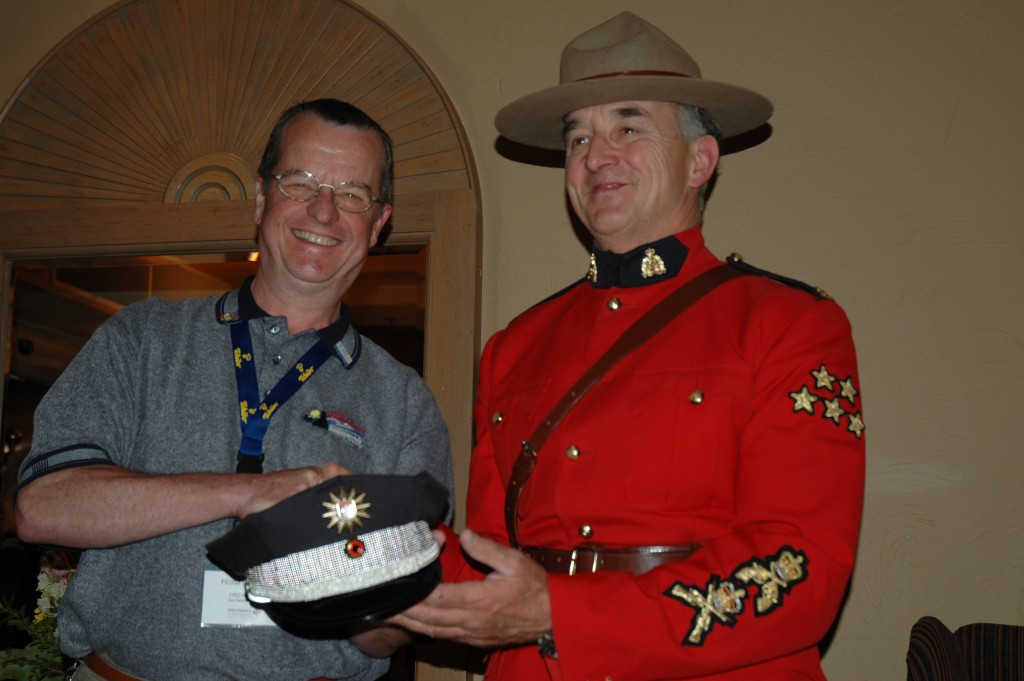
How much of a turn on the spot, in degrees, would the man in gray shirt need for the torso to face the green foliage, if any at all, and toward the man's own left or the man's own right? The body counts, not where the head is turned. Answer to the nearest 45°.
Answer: approximately 135° to the man's own right

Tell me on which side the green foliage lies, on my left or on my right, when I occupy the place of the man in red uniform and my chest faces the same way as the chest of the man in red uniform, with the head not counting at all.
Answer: on my right

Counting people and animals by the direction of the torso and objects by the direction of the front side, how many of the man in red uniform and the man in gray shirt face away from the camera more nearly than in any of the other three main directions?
0

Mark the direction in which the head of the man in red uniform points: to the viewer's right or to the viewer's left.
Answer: to the viewer's left

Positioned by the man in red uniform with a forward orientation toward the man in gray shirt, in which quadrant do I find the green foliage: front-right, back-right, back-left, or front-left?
front-right

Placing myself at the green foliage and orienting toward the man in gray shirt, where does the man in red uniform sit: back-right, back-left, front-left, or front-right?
front-left

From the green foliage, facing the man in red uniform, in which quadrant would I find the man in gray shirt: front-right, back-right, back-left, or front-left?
front-right

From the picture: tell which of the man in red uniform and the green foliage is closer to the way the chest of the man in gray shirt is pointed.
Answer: the man in red uniform

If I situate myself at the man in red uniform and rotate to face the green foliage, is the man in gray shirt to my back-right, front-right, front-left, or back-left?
front-left

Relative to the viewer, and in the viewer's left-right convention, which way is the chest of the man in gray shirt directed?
facing the viewer

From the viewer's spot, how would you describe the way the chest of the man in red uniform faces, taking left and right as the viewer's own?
facing the viewer and to the left of the viewer

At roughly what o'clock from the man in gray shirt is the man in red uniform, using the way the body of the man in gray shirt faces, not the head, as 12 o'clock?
The man in red uniform is roughly at 10 o'clock from the man in gray shirt.
